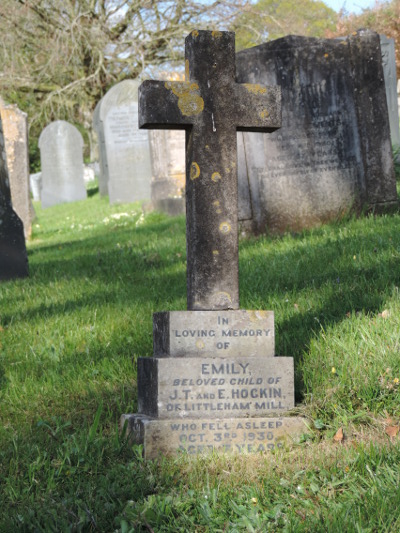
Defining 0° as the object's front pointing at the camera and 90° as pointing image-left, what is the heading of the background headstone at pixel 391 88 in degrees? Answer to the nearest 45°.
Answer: approximately 0°

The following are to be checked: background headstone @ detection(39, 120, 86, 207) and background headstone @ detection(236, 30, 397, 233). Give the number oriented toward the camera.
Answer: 2

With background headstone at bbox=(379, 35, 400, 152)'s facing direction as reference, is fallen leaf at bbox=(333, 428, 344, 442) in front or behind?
in front

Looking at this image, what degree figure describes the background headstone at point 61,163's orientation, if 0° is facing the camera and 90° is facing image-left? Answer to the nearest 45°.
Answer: approximately 0°

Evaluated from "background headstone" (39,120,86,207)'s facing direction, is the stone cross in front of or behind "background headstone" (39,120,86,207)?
in front

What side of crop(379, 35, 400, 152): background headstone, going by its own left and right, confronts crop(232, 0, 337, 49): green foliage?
back

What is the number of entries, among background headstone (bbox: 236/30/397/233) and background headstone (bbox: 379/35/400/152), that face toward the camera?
2
